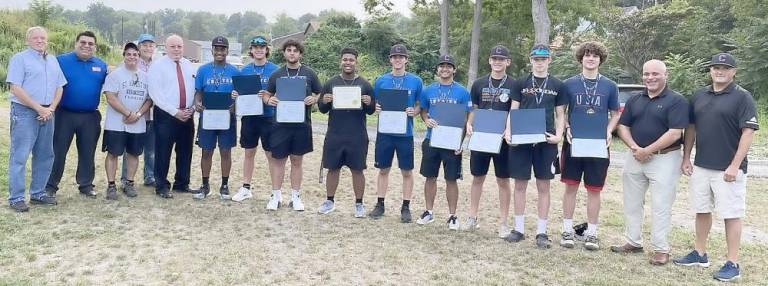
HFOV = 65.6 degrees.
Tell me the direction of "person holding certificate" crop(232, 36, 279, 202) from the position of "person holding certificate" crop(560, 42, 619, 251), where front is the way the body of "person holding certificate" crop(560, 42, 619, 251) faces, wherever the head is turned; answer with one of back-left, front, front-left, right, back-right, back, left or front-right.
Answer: right

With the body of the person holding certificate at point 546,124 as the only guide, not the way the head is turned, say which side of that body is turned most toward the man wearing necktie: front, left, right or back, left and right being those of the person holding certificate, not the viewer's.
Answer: right

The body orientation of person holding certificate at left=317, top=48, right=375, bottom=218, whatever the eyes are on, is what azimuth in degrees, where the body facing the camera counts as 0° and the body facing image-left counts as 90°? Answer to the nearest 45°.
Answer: approximately 0°

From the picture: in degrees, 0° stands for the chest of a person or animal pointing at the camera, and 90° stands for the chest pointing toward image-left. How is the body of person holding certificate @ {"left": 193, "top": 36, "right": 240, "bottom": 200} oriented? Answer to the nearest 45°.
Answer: approximately 0°

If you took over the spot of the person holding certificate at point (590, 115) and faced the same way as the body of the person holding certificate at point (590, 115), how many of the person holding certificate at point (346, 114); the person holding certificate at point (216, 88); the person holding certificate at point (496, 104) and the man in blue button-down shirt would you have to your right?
4

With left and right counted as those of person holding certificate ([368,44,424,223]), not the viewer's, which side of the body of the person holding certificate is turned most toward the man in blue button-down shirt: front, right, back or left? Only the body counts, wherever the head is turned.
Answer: right
